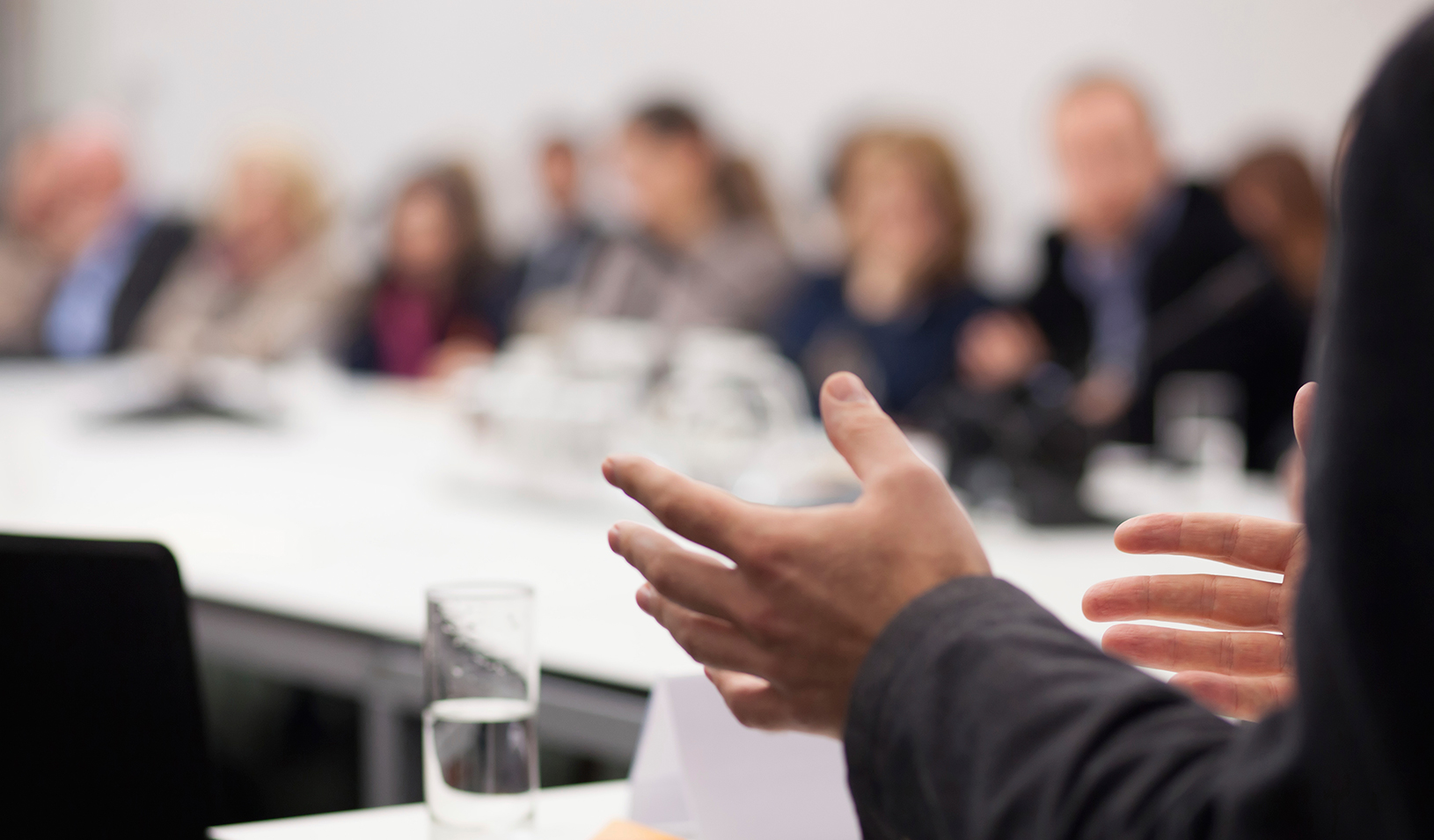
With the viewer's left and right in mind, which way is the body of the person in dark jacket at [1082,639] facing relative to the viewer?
facing away from the viewer and to the left of the viewer

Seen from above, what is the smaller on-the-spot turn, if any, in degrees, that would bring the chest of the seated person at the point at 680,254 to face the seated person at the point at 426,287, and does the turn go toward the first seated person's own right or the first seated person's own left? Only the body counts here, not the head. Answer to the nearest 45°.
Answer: approximately 90° to the first seated person's own right

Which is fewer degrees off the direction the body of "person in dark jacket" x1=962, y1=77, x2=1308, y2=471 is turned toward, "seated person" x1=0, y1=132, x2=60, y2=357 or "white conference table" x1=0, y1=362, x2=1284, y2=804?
the white conference table

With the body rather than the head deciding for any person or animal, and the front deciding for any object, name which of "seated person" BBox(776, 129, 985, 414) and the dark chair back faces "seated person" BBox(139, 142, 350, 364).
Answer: the dark chair back

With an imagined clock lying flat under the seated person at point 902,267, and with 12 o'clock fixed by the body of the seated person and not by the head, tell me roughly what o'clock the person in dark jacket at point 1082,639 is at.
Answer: The person in dark jacket is roughly at 12 o'clock from the seated person.

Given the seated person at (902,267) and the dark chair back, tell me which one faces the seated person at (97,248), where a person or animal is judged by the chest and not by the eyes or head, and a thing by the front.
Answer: the dark chair back

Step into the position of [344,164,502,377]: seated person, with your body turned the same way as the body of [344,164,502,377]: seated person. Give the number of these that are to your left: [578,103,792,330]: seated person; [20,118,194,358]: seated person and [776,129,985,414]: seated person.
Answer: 2

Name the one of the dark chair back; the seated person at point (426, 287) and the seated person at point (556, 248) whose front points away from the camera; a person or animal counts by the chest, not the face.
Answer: the dark chair back

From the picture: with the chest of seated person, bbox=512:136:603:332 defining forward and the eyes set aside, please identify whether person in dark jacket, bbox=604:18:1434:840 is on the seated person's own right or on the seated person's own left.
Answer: on the seated person's own left

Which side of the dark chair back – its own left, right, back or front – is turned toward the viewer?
back

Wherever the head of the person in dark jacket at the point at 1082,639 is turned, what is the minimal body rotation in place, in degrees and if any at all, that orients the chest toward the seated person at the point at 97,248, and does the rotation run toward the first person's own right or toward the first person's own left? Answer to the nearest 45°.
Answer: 0° — they already face them
